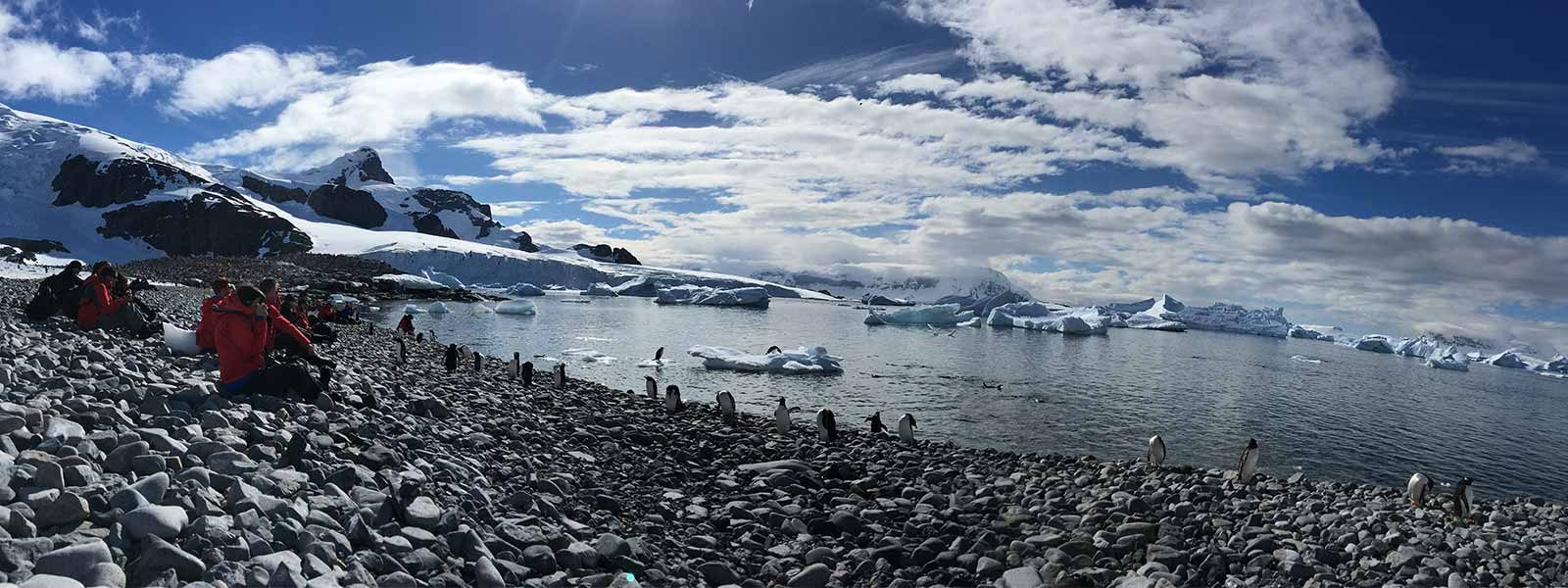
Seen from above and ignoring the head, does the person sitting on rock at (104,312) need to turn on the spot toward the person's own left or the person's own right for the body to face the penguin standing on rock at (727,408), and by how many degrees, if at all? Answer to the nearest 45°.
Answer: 0° — they already face it

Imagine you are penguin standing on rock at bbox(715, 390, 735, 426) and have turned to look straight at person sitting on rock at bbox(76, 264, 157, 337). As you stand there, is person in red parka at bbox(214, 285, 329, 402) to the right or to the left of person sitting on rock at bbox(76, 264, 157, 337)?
left

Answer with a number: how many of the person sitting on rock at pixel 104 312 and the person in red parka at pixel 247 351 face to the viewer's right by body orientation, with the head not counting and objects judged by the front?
2

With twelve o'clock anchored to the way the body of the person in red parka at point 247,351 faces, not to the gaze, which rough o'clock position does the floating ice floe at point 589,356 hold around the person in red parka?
The floating ice floe is roughly at 10 o'clock from the person in red parka.

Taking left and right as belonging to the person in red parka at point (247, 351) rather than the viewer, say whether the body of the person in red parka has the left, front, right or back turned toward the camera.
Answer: right

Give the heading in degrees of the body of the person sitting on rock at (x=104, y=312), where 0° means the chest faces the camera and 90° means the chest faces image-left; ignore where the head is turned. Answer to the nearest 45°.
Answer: approximately 270°

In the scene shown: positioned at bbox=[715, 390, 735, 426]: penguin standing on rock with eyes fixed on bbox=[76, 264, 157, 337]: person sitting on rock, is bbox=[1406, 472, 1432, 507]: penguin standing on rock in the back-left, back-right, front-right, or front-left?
back-left
